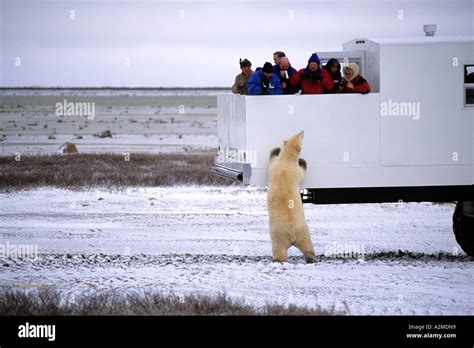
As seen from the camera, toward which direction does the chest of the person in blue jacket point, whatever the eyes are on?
toward the camera

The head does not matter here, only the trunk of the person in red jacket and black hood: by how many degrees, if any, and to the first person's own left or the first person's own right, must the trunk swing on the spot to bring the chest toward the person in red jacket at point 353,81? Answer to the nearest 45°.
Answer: approximately 90° to the first person's own left

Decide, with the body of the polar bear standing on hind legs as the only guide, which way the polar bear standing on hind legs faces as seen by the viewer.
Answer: away from the camera

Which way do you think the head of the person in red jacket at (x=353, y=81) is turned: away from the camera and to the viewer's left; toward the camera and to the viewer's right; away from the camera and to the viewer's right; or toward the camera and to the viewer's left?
toward the camera and to the viewer's left

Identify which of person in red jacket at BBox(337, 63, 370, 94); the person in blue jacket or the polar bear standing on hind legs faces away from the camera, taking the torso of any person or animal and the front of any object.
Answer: the polar bear standing on hind legs

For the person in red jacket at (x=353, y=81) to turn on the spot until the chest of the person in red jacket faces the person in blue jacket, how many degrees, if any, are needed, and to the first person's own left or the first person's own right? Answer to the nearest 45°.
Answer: approximately 45° to the first person's own right

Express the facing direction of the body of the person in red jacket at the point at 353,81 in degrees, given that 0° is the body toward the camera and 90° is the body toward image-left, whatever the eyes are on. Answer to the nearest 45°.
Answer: approximately 45°

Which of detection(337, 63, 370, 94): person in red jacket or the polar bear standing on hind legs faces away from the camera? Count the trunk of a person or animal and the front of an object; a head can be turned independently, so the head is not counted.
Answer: the polar bear standing on hind legs

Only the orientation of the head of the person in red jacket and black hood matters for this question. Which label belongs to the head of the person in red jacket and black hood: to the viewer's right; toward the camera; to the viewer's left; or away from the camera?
toward the camera
